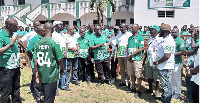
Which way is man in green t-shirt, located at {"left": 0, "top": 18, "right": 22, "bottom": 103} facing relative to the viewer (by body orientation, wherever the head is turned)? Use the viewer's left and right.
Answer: facing the viewer and to the right of the viewer

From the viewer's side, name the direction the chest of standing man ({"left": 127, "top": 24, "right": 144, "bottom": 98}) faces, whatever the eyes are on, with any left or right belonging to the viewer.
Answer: facing the viewer and to the left of the viewer

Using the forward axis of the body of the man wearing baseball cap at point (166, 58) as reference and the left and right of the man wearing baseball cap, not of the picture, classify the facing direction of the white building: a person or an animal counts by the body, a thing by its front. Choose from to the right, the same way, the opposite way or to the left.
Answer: to the left

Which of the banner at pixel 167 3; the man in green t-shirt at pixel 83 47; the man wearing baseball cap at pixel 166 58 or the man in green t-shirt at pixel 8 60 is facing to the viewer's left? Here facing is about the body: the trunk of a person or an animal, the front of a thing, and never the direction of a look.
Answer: the man wearing baseball cap

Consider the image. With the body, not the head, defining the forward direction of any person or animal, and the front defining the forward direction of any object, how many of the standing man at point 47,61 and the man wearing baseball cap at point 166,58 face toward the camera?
0

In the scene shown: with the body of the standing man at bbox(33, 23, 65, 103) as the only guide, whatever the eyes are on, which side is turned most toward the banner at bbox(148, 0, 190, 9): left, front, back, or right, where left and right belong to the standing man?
front

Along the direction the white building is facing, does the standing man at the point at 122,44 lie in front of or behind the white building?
in front

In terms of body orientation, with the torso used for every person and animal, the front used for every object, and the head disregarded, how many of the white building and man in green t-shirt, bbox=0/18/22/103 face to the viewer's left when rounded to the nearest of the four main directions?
0

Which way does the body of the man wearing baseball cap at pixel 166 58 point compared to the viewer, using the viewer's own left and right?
facing to the left of the viewer

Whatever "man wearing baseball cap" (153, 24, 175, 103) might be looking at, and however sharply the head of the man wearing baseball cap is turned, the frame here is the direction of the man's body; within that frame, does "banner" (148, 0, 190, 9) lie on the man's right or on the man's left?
on the man's right

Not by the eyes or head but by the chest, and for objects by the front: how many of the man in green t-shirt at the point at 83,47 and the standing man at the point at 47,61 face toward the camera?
1

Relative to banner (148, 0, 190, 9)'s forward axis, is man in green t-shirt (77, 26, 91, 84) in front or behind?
in front

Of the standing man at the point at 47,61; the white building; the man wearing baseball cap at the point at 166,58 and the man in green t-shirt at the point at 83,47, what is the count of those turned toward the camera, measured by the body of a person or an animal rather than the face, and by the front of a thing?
2

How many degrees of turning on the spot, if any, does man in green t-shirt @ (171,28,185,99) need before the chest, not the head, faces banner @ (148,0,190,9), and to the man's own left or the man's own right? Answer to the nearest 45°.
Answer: approximately 135° to the man's own right

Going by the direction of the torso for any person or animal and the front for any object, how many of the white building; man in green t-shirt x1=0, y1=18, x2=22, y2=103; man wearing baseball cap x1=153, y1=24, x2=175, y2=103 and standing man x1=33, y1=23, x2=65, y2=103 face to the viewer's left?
1

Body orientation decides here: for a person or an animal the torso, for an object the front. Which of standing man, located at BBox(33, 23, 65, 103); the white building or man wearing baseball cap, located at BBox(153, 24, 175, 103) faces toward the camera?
the white building
